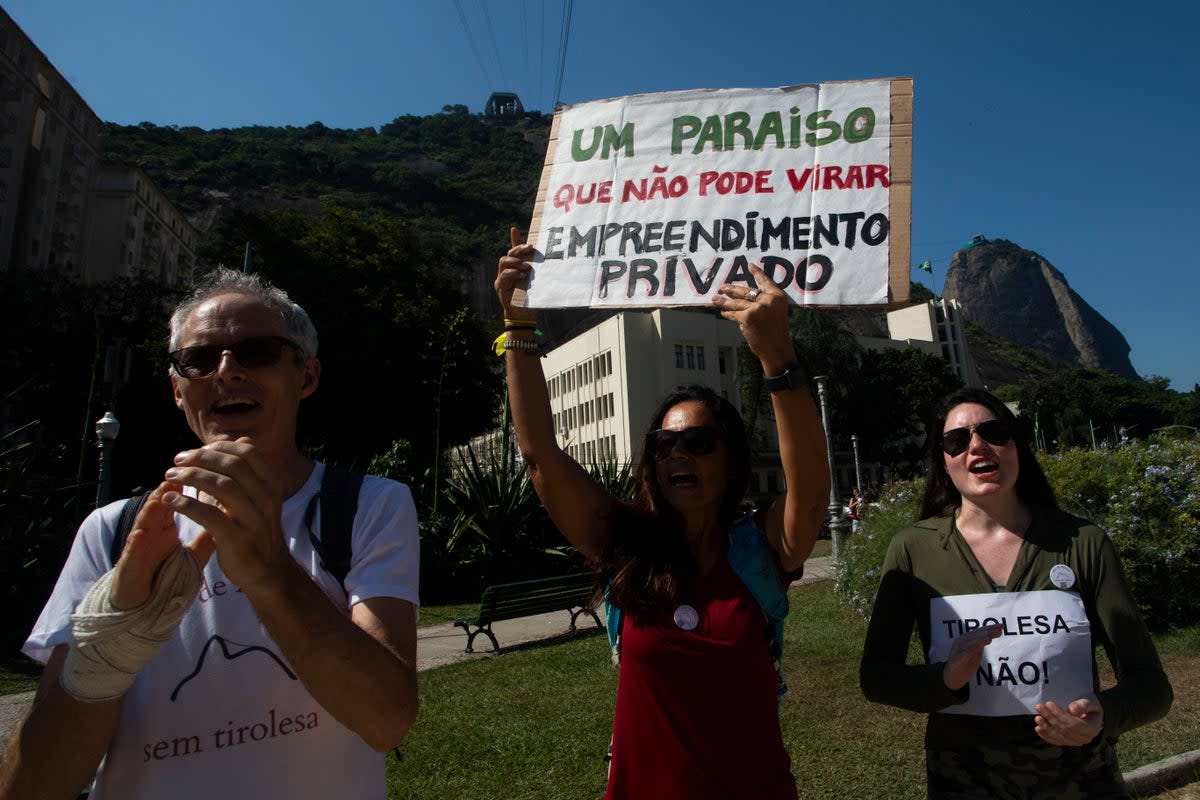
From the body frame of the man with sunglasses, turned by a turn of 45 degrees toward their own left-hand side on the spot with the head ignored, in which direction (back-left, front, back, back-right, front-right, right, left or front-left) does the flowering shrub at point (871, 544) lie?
left

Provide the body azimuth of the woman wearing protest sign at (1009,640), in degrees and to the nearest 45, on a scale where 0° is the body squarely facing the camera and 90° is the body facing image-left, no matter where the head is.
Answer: approximately 0°

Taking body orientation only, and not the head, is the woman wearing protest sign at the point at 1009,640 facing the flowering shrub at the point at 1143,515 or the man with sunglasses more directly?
the man with sunglasses

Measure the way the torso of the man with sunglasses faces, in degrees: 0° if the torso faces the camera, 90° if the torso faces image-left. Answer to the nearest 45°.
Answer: approximately 0°

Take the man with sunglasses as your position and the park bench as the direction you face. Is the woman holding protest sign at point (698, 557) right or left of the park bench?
right

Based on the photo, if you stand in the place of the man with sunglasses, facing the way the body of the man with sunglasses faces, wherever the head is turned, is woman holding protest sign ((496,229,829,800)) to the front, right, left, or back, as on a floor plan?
left
